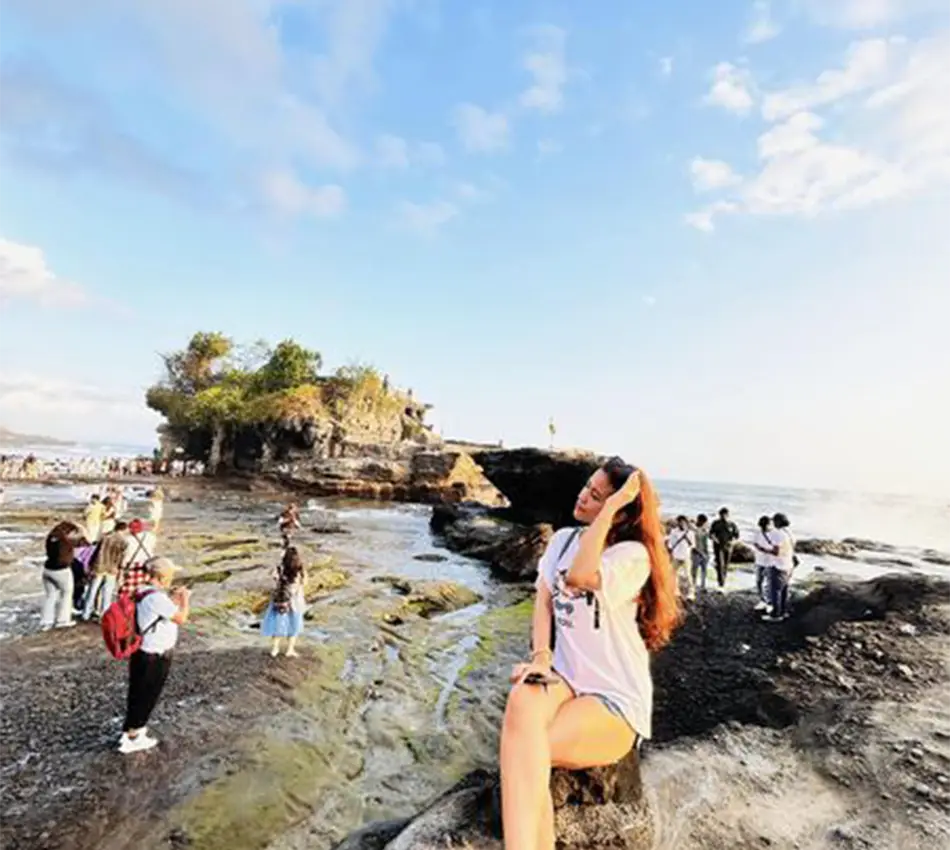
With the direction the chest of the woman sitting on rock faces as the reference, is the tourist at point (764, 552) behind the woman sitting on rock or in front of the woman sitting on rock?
behind

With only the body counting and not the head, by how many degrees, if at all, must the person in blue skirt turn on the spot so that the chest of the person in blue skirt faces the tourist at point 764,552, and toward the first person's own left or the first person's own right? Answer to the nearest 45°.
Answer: approximately 90° to the first person's own right

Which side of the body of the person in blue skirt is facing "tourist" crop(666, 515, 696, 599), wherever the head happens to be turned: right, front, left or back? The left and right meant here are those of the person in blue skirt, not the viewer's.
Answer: right

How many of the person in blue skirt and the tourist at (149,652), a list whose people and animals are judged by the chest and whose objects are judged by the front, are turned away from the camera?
1

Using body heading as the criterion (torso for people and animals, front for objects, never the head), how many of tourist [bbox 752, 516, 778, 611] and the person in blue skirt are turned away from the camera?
1

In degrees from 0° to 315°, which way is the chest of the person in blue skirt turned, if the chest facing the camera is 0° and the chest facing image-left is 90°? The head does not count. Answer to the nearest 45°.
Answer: approximately 180°

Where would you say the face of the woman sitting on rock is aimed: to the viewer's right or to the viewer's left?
to the viewer's left

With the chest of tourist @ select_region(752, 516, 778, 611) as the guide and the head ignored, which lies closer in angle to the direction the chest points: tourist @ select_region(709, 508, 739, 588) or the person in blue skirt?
the person in blue skirt

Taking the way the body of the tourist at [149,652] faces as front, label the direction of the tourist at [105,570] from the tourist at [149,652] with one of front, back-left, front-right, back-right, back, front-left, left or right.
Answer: left

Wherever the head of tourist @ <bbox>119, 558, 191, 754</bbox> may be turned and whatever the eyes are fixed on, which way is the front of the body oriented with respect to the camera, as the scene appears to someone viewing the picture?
to the viewer's right

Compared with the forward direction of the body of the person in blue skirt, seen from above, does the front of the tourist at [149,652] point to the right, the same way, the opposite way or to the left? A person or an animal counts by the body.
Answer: to the right
